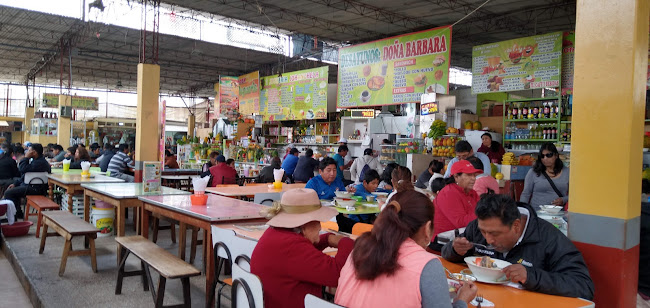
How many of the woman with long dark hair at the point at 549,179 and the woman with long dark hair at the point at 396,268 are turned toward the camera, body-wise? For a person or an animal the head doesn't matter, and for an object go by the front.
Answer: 1

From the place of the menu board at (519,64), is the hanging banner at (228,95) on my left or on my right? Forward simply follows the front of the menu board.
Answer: on my right

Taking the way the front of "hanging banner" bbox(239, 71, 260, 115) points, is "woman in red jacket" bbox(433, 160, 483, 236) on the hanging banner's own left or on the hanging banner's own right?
on the hanging banner's own left

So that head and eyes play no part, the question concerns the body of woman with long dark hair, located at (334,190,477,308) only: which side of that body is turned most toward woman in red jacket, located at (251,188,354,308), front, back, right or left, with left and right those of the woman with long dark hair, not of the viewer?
left

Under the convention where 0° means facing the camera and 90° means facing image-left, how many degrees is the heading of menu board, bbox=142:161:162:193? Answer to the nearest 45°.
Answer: approximately 0°

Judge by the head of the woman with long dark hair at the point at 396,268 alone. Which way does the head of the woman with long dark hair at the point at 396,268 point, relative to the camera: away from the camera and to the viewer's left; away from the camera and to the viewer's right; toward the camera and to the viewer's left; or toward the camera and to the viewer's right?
away from the camera and to the viewer's right

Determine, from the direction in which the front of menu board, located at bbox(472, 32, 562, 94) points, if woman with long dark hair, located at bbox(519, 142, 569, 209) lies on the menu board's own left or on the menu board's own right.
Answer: on the menu board's own left

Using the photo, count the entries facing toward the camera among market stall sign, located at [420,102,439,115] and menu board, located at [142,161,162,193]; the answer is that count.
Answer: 2

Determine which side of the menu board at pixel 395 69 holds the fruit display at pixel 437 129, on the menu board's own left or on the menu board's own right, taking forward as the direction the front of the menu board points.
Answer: on the menu board's own left

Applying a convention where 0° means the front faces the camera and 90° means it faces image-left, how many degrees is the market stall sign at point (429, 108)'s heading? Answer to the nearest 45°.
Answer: approximately 0°

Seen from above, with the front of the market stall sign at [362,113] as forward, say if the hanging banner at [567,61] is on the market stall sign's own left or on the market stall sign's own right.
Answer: on the market stall sign's own left

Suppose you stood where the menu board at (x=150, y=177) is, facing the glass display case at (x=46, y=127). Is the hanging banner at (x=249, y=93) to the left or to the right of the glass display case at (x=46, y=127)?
right

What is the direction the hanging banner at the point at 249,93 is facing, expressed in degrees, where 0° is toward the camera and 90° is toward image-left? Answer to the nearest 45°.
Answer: approximately 45°
